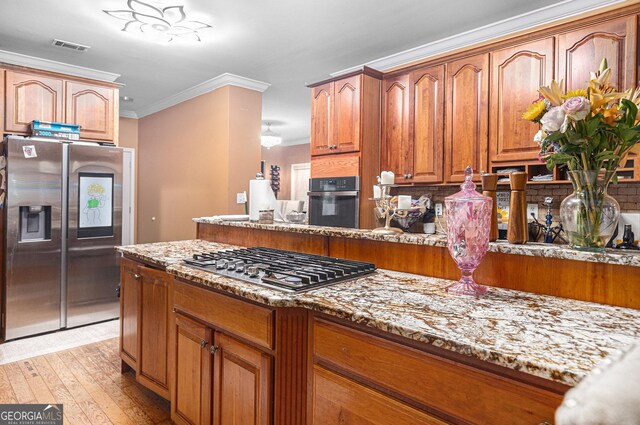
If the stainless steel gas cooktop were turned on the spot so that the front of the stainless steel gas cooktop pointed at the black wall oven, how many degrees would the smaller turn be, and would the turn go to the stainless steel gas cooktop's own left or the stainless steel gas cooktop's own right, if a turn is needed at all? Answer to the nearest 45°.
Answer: approximately 135° to the stainless steel gas cooktop's own right

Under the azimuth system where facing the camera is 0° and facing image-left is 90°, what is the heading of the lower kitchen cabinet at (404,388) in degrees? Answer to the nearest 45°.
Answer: approximately 45°

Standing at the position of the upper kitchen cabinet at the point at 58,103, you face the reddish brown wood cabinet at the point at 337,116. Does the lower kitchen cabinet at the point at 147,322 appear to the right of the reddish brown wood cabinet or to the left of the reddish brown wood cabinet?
right

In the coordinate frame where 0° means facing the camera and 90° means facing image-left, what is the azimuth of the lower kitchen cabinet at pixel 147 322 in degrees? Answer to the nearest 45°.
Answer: approximately 45°

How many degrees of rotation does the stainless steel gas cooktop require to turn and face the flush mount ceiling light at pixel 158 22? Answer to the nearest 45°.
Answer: approximately 90° to its right

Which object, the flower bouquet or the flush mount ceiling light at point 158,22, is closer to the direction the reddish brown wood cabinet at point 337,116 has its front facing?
the flush mount ceiling light
